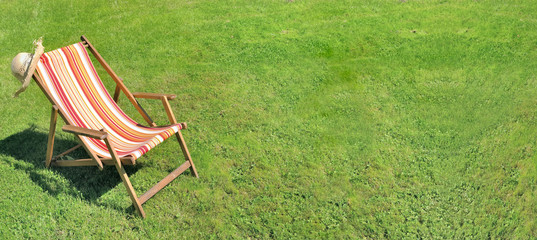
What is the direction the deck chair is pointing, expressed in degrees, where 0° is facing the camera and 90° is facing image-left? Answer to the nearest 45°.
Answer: approximately 315°
